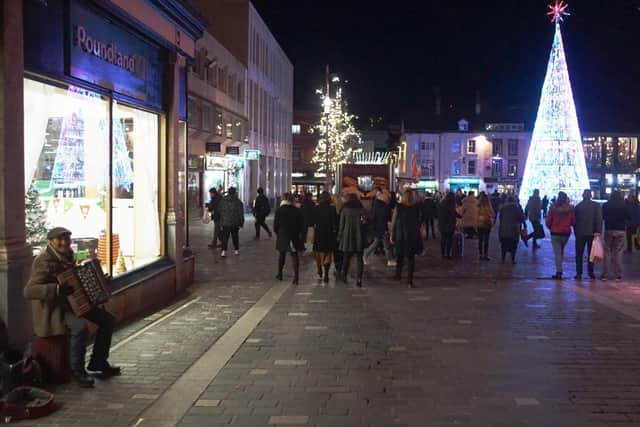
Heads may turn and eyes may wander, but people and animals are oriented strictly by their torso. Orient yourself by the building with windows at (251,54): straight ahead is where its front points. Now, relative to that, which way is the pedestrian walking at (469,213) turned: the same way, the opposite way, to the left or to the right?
to the left

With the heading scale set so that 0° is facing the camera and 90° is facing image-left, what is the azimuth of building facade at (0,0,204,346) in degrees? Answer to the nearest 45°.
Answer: approximately 315°

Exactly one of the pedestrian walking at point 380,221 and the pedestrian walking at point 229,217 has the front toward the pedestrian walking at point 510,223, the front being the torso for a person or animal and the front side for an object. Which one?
the pedestrian walking at point 380,221

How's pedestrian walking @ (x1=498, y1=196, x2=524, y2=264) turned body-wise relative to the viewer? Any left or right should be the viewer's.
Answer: facing away from the viewer

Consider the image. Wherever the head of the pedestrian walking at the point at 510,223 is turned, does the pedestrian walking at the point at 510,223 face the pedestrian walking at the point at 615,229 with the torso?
no

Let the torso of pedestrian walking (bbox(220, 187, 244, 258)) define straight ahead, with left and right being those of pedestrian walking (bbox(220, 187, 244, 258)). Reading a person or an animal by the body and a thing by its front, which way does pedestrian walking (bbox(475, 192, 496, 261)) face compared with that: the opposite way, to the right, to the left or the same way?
the same way

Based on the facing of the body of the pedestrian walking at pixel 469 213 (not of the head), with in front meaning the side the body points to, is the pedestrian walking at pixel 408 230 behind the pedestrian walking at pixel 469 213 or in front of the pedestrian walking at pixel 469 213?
behind

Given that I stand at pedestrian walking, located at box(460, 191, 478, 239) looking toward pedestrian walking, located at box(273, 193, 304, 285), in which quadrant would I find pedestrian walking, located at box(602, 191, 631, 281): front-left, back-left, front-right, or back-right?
front-left

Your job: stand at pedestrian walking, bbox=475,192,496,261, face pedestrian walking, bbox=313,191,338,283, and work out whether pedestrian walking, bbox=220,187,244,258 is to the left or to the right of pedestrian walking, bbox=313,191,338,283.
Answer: right

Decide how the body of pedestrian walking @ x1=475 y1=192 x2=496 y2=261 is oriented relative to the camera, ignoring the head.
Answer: away from the camera

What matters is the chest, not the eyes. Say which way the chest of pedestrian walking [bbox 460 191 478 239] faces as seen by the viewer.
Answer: away from the camera

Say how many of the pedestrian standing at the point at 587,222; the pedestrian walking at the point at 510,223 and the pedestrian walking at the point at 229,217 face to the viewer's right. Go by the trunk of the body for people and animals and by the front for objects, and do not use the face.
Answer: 0
